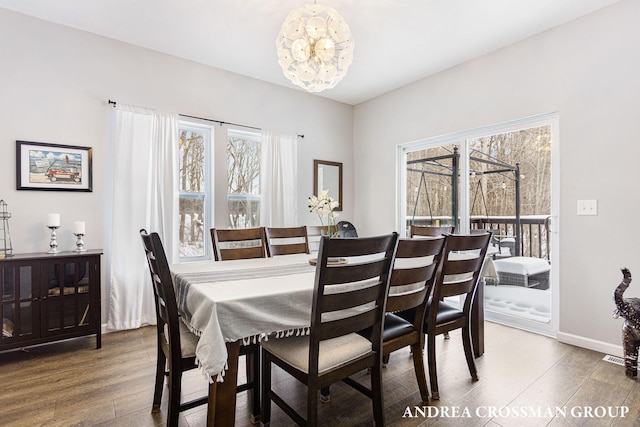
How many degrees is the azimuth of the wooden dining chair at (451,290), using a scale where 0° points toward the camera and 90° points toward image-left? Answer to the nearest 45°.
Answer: approximately 135°

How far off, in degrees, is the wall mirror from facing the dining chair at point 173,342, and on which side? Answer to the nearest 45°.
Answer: approximately 45° to its right

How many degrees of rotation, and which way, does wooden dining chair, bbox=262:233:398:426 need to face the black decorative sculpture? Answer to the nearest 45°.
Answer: approximately 135° to its right

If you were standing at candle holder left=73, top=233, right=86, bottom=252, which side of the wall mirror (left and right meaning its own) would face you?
right

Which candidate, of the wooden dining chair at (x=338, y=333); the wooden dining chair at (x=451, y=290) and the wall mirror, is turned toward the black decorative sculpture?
the wall mirror

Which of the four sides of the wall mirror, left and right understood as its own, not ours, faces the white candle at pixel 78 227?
right

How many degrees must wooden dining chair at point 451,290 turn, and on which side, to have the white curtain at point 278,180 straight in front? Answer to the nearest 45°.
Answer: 0° — it already faces it

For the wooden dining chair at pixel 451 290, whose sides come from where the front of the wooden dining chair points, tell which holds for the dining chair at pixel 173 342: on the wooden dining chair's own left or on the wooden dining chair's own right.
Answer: on the wooden dining chair's own left

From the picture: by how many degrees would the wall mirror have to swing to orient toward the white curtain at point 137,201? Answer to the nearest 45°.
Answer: approximately 90° to its right

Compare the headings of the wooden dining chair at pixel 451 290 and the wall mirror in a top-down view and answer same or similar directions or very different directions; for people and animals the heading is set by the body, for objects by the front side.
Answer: very different directions
